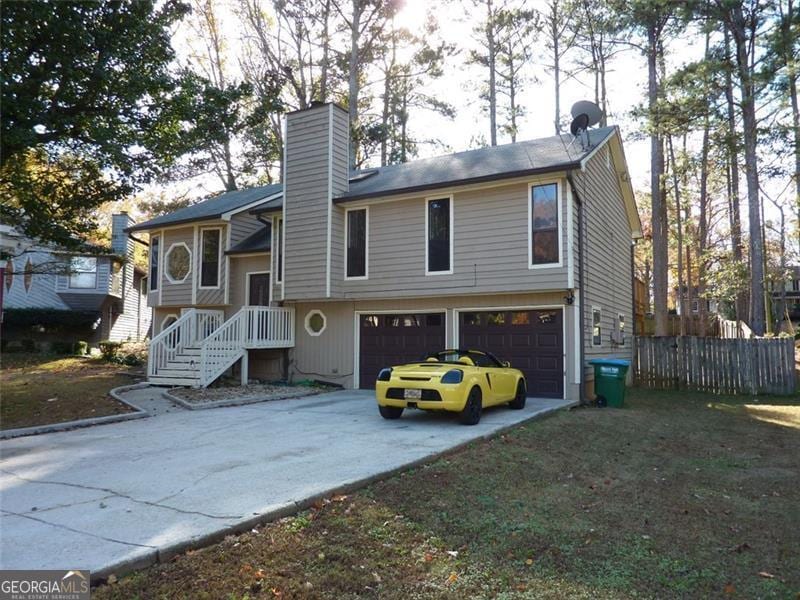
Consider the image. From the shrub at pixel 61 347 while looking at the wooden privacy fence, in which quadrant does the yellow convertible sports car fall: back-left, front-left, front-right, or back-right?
front-right

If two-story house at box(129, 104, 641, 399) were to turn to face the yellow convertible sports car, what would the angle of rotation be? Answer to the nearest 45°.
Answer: approximately 45° to its left

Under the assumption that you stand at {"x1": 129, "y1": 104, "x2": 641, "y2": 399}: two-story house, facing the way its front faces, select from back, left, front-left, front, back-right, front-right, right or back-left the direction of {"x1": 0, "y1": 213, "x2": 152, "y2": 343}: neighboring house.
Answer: right

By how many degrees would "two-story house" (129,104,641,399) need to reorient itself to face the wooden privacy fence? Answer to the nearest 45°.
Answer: approximately 135° to its left

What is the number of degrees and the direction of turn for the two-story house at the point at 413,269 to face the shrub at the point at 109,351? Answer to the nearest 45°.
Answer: approximately 90° to its right

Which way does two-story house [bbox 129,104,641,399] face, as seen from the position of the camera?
facing the viewer and to the left of the viewer

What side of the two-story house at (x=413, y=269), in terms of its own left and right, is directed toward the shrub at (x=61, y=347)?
right

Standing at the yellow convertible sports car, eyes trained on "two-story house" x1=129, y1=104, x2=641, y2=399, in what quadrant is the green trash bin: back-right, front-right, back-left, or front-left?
front-right

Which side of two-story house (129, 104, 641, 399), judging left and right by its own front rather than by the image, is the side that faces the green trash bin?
left
